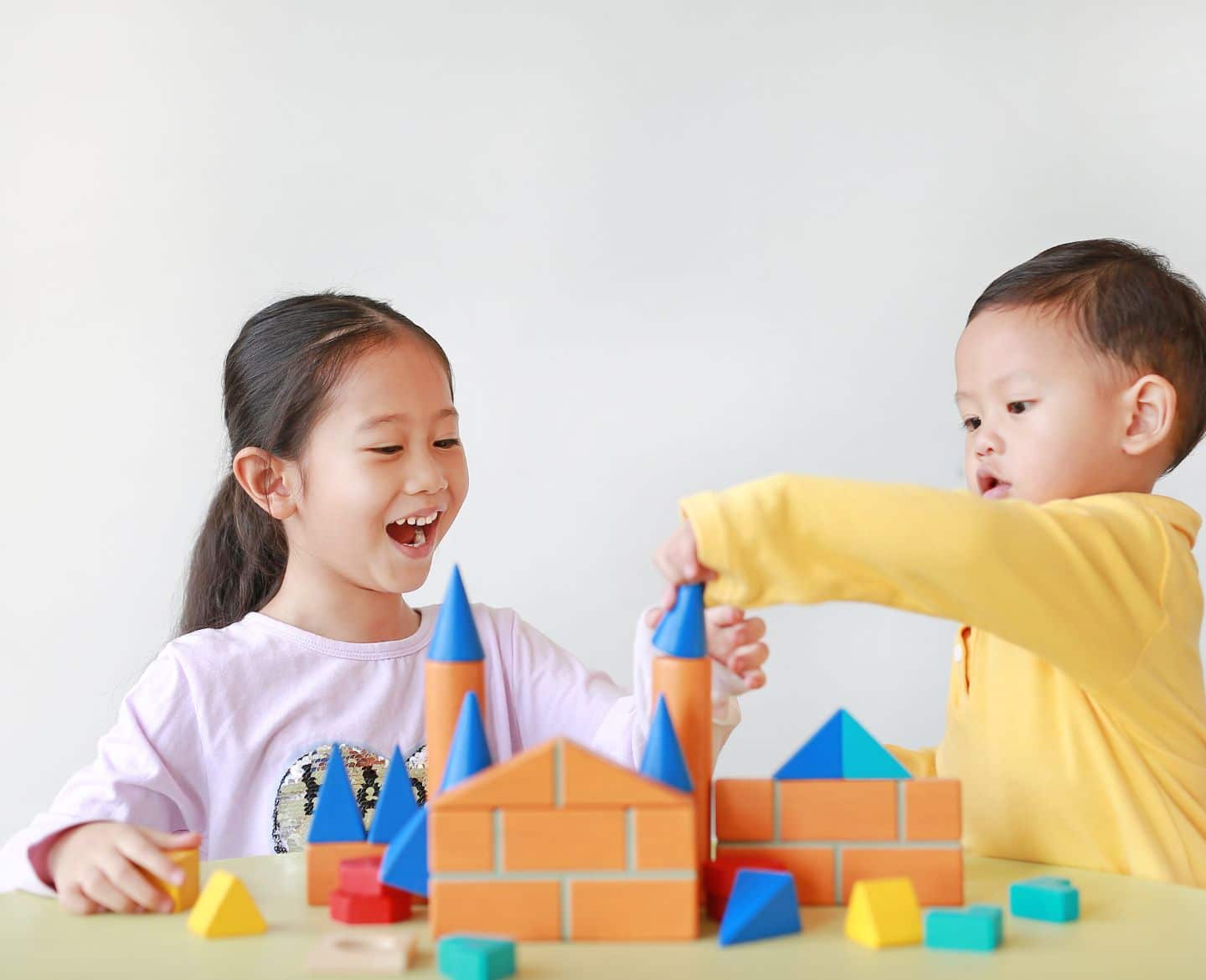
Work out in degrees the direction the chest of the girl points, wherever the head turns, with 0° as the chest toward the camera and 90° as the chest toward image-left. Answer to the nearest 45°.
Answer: approximately 315°

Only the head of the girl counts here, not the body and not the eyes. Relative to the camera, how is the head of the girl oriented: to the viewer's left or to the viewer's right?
to the viewer's right

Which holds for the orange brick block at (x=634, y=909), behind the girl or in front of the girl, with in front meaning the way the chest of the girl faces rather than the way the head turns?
in front

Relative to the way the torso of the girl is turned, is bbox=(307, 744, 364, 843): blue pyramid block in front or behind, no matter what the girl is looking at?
in front
